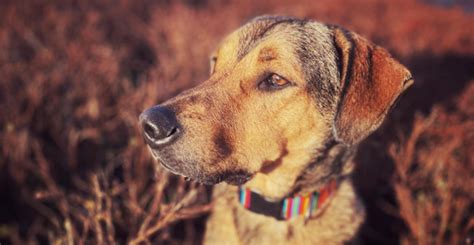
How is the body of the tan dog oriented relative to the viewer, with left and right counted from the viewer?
facing the viewer and to the left of the viewer
